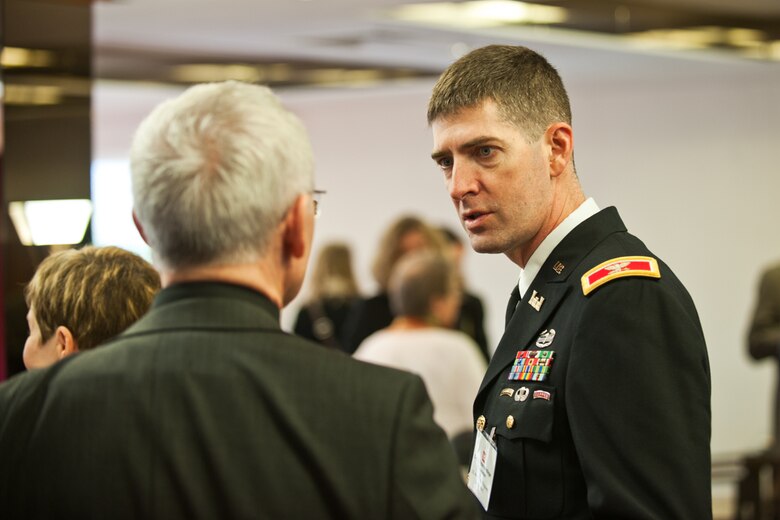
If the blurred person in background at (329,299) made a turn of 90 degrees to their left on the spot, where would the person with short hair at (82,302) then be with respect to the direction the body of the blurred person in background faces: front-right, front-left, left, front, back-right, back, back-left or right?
left

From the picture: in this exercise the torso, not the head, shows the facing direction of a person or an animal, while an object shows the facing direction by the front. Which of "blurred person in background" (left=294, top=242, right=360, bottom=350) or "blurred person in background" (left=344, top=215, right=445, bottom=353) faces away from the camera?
"blurred person in background" (left=294, top=242, right=360, bottom=350)

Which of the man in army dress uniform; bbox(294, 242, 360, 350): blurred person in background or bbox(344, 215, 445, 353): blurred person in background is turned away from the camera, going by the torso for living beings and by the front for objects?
bbox(294, 242, 360, 350): blurred person in background

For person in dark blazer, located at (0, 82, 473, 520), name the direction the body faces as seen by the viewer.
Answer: away from the camera

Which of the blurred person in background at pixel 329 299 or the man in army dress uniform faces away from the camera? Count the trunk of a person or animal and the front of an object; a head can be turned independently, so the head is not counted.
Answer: the blurred person in background

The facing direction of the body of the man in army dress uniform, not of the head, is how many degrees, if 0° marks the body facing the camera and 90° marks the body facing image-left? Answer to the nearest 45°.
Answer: approximately 45°

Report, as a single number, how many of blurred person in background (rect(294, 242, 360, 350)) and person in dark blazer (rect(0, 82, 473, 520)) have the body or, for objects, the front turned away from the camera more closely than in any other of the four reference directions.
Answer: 2

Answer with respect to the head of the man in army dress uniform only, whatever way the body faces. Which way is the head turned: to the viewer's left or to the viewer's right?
to the viewer's left

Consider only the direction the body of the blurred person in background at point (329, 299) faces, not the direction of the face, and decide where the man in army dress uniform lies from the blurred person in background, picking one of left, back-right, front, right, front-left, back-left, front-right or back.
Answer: back
